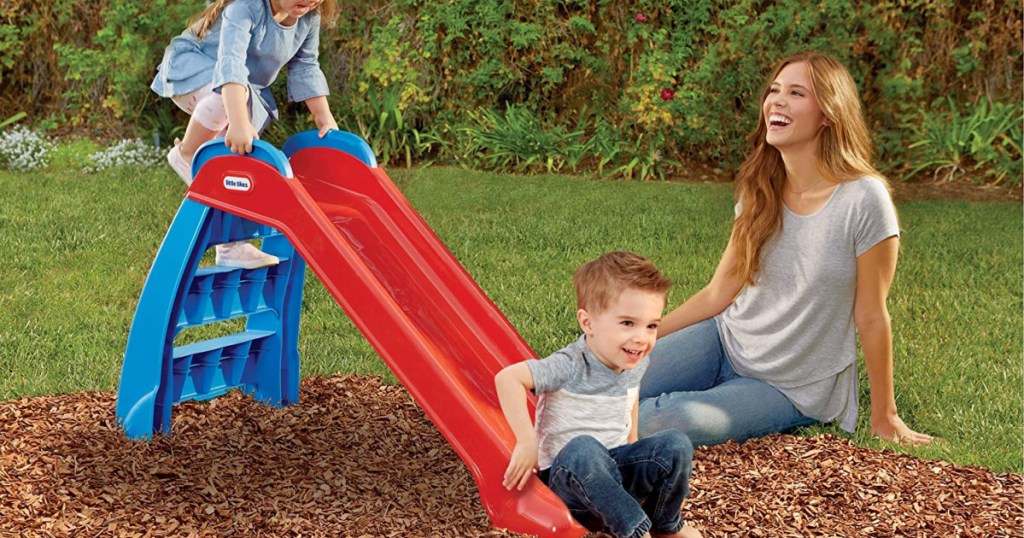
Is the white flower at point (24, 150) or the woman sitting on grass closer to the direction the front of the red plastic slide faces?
the woman sitting on grass

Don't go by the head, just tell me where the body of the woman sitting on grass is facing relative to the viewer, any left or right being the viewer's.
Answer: facing the viewer and to the left of the viewer

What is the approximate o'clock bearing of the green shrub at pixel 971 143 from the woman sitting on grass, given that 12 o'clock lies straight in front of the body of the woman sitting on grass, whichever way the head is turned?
The green shrub is roughly at 5 o'clock from the woman sitting on grass.

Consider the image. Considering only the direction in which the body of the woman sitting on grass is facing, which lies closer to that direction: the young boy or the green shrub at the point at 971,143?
the young boy

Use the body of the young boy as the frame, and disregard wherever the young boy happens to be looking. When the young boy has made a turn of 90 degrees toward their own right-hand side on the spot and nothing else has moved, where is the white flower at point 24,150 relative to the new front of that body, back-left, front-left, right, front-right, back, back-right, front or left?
right

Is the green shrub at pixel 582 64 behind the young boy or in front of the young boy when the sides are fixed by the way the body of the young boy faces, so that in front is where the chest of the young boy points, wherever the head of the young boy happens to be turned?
behind

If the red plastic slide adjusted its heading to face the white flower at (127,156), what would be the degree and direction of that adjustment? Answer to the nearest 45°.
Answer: approximately 135° to its left

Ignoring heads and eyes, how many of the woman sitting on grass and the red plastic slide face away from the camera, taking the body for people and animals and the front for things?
0

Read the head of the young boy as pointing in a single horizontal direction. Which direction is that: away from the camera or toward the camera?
toward the camera

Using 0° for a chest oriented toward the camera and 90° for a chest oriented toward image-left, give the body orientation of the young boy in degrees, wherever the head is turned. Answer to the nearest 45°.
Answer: approximately 315°

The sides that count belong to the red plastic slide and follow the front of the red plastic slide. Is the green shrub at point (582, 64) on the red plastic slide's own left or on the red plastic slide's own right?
on the red plastic slide's own left

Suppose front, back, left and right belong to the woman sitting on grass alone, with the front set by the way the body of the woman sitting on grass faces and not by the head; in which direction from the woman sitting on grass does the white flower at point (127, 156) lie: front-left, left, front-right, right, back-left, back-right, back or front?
right

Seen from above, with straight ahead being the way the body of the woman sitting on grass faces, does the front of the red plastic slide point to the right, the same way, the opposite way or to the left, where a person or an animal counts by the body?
to the left

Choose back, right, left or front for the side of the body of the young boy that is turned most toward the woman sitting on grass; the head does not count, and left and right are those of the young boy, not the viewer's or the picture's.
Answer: left

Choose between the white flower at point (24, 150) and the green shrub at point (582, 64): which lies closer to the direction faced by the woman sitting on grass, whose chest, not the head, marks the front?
the white flower

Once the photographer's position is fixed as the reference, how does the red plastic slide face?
facing the viewer and to the right of the viewer

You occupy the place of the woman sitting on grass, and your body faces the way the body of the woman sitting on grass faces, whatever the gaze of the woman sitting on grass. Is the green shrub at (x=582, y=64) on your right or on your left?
on your right

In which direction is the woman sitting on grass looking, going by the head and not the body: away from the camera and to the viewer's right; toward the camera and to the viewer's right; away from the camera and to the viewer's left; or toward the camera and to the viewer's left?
toward the camera and to the viewer's left
